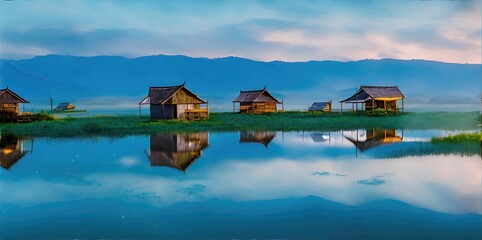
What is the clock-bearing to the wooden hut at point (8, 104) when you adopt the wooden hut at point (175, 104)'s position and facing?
the wooden hut at point (8, 104) is roughly at 5 o'clock from the wooden hut at point (175, 104).

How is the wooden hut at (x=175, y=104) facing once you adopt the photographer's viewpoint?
facing the viewer and to the right of the viewer
